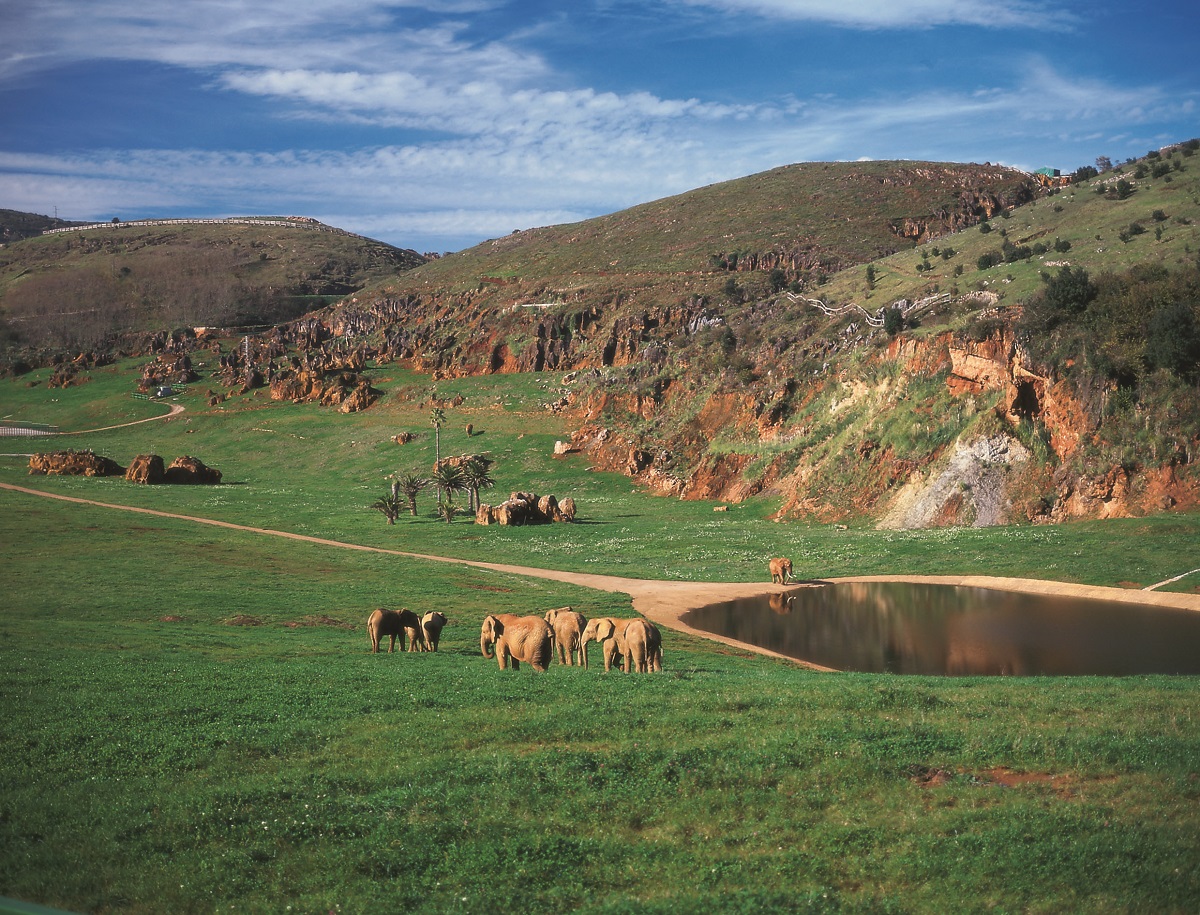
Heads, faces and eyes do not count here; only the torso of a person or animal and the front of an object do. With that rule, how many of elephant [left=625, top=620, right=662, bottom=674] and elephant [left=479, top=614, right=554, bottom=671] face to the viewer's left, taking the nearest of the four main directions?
1

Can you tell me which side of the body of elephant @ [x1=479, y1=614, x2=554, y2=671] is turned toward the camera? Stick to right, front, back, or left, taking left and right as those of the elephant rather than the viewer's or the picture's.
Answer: left

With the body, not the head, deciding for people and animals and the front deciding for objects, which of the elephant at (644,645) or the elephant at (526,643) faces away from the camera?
the elephant at (644,645)

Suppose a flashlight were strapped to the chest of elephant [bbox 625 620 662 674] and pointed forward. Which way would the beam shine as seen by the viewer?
away from the camera

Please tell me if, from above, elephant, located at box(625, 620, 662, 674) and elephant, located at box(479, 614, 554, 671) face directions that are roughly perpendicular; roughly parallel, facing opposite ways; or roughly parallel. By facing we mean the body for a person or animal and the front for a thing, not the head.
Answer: roughly perpendicular
